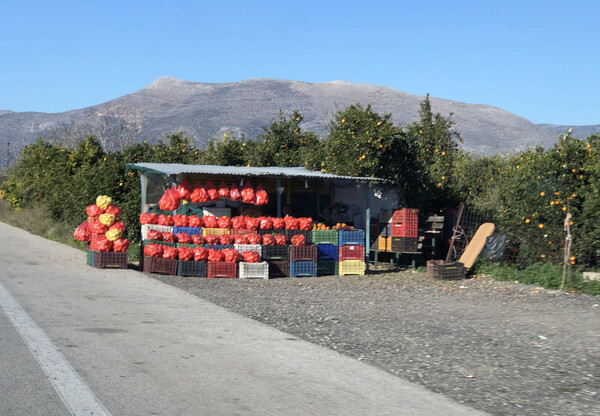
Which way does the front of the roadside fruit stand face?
toward the camera

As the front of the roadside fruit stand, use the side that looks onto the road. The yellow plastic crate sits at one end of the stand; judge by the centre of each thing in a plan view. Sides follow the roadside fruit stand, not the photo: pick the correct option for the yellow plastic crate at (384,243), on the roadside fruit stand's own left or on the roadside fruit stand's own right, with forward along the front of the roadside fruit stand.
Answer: on the roadside fruit stand's own left

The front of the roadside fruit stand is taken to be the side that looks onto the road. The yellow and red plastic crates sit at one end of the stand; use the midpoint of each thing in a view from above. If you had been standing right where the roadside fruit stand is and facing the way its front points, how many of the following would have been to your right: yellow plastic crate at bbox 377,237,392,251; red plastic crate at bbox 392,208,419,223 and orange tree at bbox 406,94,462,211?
0

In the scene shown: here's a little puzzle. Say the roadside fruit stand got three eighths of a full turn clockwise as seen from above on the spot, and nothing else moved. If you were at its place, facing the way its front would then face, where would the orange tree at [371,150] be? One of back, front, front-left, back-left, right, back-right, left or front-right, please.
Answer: right

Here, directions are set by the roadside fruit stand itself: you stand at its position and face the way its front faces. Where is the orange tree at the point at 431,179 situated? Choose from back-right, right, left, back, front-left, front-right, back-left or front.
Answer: back-left

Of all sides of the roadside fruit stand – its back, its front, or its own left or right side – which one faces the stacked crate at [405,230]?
left

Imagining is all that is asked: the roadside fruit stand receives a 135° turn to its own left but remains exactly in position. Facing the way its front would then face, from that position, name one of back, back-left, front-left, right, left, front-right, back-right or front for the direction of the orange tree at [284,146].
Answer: front-left

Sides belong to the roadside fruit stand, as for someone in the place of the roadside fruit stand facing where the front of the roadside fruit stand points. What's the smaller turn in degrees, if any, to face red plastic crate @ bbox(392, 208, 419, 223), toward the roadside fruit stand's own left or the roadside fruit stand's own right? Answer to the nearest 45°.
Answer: approximately 90° to the roadside fruit stand's own left

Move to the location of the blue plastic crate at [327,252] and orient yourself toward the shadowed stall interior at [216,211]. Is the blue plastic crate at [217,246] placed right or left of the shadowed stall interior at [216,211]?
left

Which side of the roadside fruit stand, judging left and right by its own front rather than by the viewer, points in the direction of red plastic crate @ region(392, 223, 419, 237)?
left

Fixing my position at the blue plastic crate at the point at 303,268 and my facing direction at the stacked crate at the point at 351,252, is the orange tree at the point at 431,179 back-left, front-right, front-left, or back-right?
front-left

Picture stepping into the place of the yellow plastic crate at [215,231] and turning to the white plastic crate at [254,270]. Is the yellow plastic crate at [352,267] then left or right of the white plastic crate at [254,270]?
left
